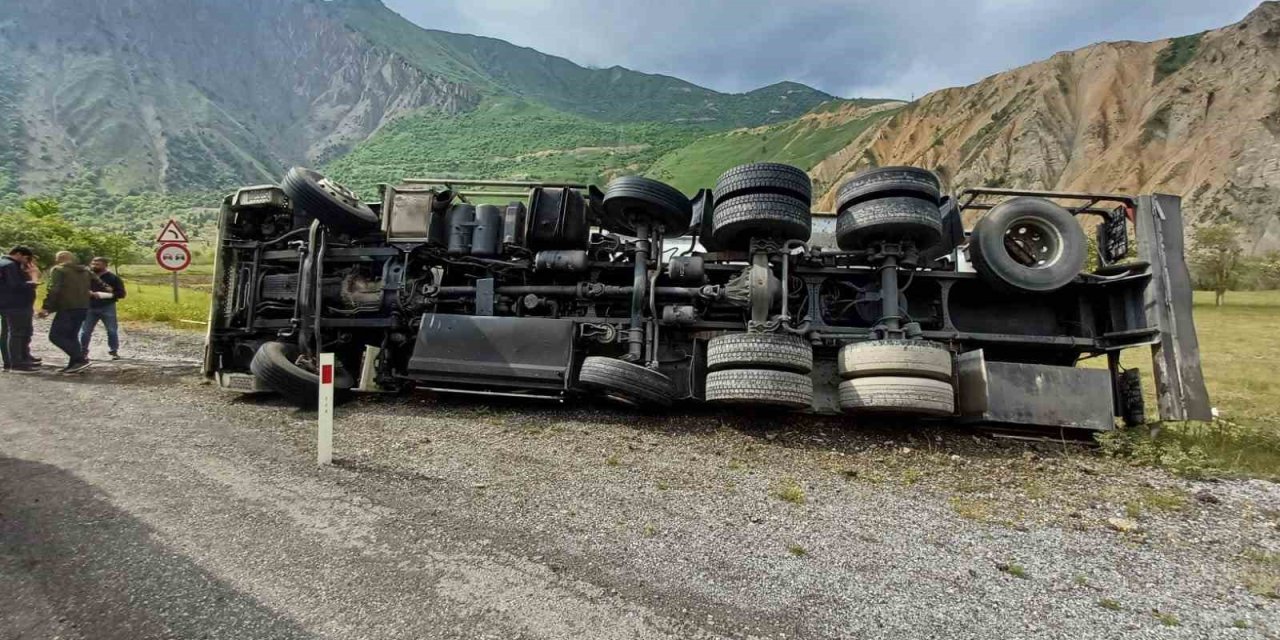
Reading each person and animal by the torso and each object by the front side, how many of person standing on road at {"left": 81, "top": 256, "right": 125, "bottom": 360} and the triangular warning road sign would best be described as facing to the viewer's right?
0

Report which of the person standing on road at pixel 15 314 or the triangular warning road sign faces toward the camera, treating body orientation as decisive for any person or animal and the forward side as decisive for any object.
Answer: the triangular warning road sign

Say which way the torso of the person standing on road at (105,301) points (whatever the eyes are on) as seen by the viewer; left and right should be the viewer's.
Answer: facing the viewer and to the left of the viewer

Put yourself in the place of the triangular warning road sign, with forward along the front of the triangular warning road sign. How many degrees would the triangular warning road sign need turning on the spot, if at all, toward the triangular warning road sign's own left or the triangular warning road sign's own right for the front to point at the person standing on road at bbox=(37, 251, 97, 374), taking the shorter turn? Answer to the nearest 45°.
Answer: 0° — it already faces them

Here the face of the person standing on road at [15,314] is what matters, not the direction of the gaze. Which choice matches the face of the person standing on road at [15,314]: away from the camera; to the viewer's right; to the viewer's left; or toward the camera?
to the viewer's right

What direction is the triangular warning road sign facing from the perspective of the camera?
toward the camera

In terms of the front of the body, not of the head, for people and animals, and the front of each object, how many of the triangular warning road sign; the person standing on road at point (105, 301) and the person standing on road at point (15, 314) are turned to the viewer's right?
1

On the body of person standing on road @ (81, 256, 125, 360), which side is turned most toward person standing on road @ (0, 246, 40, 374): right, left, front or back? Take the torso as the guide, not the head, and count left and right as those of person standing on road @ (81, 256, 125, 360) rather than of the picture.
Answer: front

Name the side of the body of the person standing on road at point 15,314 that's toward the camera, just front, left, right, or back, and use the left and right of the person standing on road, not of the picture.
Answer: right

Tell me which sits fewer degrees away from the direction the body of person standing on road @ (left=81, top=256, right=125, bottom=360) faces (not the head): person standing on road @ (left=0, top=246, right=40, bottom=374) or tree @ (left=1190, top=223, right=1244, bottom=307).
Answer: the person standing on road

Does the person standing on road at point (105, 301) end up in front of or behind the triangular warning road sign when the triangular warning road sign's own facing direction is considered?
in front

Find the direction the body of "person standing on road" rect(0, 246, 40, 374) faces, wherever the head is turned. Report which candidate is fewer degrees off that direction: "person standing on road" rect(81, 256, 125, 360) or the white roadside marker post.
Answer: the person standing on road

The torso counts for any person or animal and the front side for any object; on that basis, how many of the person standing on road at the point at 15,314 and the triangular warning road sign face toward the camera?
1

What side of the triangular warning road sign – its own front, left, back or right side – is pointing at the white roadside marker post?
front
